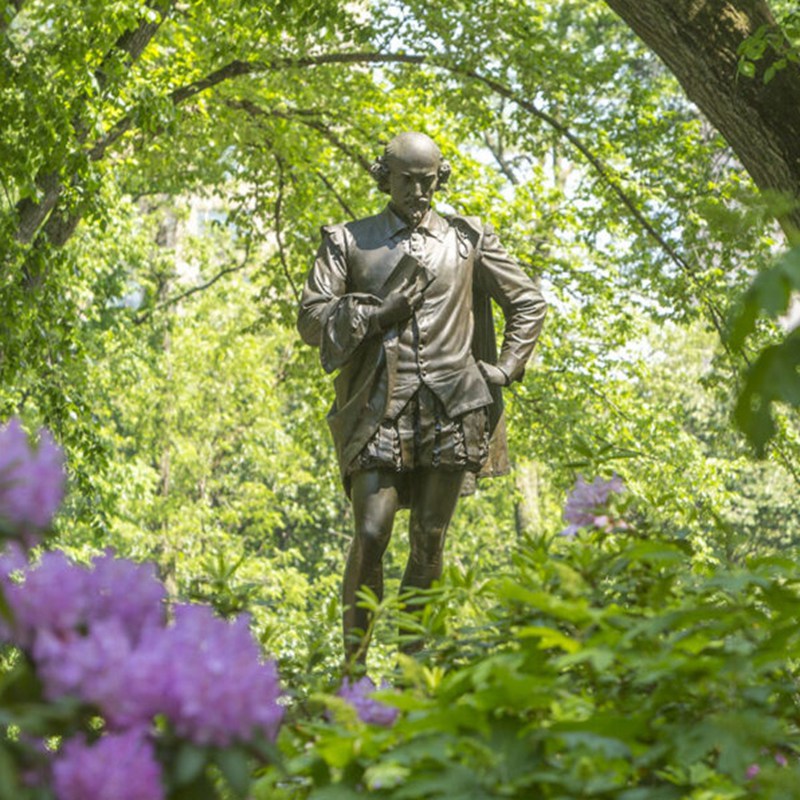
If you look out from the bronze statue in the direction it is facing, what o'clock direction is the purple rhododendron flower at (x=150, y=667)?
The purple rhododendron flower is roughly at 12 o'clock from the bronze statue.

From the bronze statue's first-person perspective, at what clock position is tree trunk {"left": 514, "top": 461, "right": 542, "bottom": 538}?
The tree trunk is roughly at 6 o'clock from the bronze statue.

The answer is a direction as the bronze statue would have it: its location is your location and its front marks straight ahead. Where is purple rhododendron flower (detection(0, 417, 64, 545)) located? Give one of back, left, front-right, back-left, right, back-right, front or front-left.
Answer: front

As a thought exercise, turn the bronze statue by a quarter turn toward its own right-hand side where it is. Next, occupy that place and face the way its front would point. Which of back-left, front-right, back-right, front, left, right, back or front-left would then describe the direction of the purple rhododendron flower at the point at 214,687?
left

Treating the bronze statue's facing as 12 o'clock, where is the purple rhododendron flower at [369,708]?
The purple rhododendron flower is roughly at 12 o'clock from the bronze statue.

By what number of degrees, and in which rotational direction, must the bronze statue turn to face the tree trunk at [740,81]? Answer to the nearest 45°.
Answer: approximately 135° to its left

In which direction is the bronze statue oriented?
toward the camera

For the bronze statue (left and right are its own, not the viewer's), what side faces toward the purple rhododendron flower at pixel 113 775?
front

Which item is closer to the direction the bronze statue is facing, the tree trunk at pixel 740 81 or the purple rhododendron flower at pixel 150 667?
the purple rhododendron flower

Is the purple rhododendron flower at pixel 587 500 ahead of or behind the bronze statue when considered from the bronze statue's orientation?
ahead
